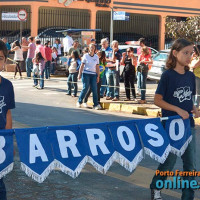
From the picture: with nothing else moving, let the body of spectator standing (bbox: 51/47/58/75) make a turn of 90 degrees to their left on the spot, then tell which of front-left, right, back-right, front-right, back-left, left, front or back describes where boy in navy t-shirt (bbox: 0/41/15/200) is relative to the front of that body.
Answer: right

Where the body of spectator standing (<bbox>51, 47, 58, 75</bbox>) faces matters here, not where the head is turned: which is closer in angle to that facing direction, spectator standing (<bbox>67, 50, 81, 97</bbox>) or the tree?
the spectator standing

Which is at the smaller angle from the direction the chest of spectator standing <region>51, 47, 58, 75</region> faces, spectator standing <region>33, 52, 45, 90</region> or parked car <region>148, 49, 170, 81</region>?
the spectator standing

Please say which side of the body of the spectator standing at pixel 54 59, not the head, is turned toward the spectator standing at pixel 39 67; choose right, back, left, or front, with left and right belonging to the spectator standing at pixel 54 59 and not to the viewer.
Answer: front

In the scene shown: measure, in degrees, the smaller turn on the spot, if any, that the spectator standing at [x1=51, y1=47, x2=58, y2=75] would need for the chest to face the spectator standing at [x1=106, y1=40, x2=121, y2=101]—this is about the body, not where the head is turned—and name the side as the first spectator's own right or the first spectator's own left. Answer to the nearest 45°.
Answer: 0° — they already face them

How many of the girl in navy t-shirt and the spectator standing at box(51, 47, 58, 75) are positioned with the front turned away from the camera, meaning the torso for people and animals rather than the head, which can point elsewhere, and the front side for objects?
0

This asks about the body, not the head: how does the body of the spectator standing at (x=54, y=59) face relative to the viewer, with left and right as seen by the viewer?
facing the viewer

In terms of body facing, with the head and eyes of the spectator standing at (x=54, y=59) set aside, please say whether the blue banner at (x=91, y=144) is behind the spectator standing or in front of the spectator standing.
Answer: in front

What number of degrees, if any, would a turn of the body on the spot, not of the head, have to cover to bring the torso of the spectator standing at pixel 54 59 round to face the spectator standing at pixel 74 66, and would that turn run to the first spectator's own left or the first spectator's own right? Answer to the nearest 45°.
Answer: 0° — they already face them

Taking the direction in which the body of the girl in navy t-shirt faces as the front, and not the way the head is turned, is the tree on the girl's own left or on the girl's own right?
on the girl's own left

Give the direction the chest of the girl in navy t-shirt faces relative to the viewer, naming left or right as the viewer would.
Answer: facing the viewer and to the right of the viewer

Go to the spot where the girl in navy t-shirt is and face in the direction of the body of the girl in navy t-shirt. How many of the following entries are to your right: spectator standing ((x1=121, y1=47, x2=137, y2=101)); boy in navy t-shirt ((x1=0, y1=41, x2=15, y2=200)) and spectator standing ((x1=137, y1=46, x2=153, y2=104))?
1
